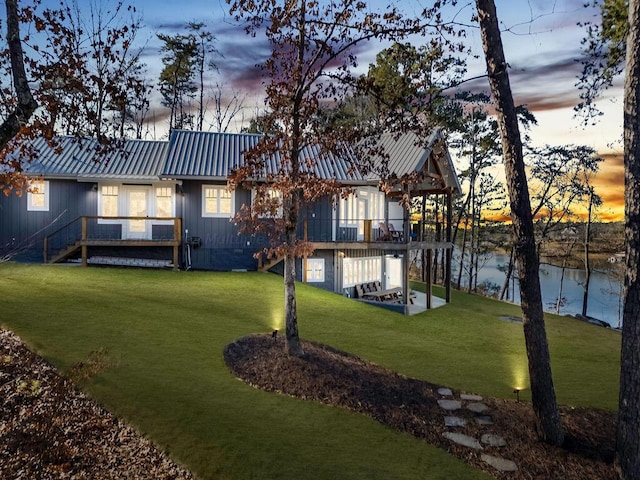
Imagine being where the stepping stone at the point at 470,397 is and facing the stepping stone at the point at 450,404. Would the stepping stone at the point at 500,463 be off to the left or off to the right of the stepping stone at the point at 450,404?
left

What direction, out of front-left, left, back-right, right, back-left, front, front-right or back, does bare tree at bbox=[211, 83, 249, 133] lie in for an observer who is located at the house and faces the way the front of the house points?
back

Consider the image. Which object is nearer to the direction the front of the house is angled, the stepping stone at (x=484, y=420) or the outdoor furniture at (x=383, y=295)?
the stepping stone

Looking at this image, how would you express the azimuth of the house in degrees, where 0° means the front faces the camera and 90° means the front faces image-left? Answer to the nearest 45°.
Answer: approximately 0°
